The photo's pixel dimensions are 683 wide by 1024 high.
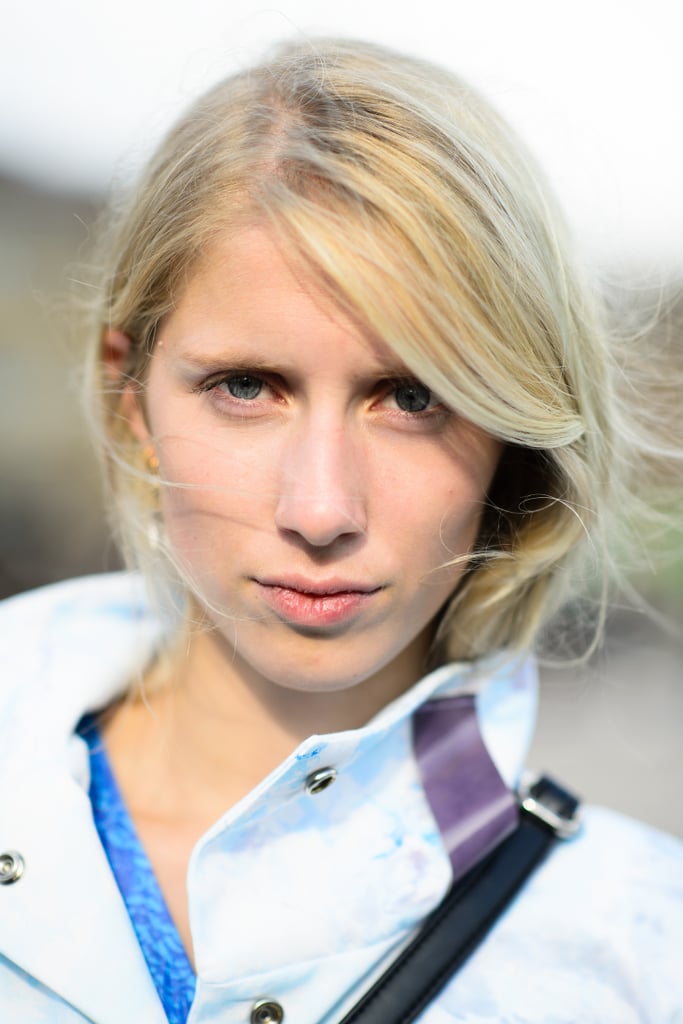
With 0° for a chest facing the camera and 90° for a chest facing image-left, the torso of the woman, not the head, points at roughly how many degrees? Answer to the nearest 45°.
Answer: approximately 0°
